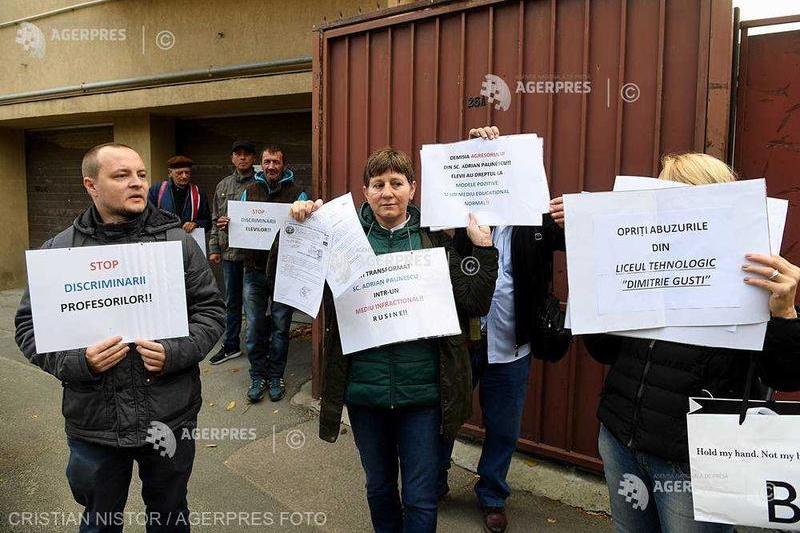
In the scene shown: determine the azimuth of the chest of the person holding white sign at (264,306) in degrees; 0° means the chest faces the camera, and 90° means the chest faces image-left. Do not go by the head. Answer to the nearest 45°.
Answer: approximately 0°

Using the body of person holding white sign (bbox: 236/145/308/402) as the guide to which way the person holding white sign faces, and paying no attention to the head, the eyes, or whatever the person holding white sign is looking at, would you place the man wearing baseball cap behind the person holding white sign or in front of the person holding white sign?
behind

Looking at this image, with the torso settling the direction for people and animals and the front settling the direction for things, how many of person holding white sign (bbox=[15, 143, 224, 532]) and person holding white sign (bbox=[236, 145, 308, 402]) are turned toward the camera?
2

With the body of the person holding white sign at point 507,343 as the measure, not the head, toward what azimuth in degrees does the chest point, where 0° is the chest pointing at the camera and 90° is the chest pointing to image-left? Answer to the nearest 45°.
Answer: approximately 45°

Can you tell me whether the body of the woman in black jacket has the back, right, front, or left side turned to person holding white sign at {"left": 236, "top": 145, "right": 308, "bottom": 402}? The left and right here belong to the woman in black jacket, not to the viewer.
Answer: right

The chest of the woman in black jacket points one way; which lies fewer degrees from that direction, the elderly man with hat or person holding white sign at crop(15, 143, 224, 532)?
the person holding white sign
